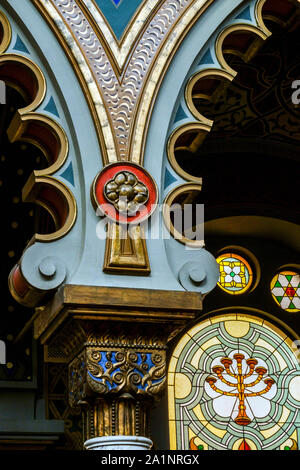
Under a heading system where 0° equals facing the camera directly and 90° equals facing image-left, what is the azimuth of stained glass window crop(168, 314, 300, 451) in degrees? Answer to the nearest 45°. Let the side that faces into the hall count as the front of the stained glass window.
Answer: approximately 0°
